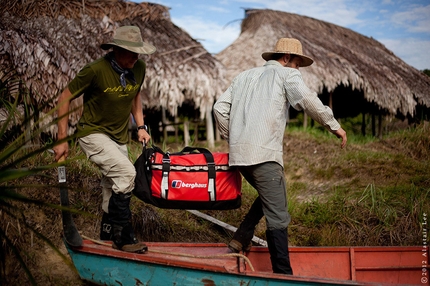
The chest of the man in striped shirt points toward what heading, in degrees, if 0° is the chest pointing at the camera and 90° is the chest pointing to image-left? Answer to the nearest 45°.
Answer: approximately 225°

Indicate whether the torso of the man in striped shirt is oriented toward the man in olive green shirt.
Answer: no

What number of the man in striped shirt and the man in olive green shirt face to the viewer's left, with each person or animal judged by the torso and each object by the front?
0

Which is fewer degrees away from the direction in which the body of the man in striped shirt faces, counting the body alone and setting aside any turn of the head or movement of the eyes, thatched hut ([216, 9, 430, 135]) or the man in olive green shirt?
the thatched hut

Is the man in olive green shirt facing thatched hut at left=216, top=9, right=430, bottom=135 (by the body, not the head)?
no

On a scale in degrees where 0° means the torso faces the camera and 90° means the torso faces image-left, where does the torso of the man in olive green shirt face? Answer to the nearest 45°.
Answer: approximately 315°
